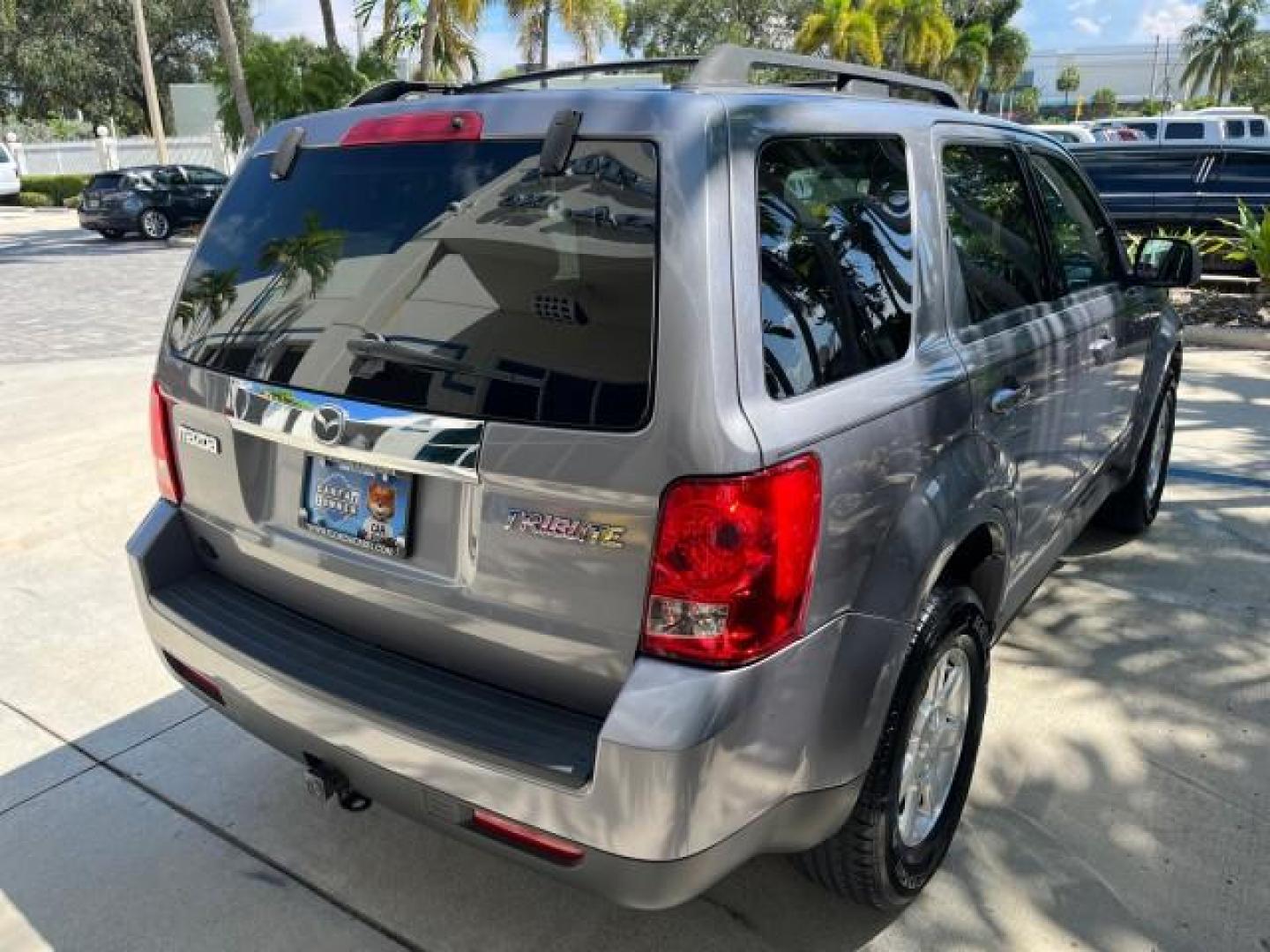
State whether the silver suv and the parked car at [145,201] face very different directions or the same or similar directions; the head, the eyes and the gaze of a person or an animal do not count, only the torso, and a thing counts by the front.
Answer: same or similar directions

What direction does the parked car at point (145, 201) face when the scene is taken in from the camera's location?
facing away from the viewer and to the right of the viewer

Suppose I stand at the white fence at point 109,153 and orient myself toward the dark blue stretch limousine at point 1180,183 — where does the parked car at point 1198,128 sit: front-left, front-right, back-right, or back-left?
front-left

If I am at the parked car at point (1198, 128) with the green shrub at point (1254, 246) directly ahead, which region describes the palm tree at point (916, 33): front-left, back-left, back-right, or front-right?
back-right

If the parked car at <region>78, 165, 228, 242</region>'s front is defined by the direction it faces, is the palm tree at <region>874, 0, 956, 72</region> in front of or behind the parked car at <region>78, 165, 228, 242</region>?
in front

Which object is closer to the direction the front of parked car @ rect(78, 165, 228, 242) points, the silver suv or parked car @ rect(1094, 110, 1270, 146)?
the parked car

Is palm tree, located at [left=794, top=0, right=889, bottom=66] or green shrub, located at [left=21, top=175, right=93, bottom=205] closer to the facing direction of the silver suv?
the palm tree

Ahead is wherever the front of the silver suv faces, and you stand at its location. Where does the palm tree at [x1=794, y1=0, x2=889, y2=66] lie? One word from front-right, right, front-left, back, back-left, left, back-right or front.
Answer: front-left

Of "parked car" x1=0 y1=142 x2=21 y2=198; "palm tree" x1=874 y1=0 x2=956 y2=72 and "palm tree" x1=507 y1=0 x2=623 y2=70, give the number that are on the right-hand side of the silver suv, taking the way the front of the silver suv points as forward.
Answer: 0

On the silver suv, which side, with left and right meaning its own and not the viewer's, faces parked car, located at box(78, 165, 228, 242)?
left

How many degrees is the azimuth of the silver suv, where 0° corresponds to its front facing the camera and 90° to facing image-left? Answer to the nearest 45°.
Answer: approximately 225°

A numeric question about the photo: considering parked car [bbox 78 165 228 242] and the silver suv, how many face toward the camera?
0

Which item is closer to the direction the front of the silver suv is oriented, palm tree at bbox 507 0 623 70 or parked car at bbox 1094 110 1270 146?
the parked car

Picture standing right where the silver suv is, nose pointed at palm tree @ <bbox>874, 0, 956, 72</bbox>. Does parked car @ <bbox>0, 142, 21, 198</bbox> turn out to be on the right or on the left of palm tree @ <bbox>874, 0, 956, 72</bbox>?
left

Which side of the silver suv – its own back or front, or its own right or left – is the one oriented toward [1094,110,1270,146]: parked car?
front

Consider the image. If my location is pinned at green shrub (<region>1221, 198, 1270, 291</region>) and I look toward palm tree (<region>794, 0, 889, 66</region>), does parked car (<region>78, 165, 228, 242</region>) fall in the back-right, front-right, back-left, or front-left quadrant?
front-left

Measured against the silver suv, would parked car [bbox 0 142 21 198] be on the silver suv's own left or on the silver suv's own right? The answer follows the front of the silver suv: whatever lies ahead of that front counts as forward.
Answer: on the silver suv's own left

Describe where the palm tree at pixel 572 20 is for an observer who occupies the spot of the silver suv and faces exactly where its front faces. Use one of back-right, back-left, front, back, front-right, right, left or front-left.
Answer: front-left
